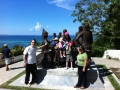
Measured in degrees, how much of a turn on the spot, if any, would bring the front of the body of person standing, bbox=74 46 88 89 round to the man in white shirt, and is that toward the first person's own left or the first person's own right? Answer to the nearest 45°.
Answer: approximately 45° to the first person's own right

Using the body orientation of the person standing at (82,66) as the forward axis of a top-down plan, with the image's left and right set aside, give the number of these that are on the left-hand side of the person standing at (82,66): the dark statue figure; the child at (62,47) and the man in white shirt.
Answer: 0

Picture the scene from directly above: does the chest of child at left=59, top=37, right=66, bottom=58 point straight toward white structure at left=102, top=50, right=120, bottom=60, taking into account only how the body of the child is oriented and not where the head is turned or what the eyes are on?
no

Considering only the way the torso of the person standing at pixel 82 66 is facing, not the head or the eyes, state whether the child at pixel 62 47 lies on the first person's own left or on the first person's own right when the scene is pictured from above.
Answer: on the first person's own right

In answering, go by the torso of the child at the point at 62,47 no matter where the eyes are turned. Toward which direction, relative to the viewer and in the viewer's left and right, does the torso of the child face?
facing the viewer

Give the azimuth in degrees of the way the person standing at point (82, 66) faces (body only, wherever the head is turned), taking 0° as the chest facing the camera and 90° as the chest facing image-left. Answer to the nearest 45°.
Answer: approximately 45°

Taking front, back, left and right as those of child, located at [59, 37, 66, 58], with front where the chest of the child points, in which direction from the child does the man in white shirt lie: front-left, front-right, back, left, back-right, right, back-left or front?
front-right

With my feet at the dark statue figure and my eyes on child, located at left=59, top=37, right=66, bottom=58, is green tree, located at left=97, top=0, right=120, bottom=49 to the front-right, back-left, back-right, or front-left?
front-left

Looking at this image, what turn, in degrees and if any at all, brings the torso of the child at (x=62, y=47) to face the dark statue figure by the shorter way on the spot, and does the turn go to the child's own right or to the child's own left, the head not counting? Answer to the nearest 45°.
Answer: approximately 90° to the child's own right

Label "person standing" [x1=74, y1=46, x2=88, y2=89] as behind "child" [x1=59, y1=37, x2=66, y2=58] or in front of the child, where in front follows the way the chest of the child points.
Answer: in front

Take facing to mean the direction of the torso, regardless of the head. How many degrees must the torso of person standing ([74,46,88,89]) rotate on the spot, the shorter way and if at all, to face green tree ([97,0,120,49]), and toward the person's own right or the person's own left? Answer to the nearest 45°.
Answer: approximately 135° to the person's own right

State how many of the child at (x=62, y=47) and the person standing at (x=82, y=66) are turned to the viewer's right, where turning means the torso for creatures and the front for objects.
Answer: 0

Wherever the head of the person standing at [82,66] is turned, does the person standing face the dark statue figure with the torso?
no
